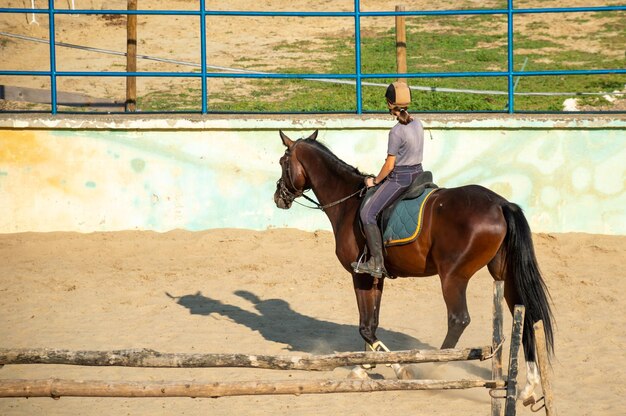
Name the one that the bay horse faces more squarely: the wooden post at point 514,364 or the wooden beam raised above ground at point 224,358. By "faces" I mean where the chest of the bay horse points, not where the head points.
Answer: the wooden beam raised above ground

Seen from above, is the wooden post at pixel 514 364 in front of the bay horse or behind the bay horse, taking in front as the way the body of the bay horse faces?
behind

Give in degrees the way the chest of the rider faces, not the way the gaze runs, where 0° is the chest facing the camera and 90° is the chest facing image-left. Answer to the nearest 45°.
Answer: approximately 135°

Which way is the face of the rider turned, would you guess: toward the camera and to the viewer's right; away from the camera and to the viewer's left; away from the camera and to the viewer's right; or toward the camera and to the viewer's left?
away from the camera and to the viewer's left

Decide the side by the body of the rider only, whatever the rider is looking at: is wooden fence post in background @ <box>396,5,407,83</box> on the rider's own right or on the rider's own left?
on the rider's own right

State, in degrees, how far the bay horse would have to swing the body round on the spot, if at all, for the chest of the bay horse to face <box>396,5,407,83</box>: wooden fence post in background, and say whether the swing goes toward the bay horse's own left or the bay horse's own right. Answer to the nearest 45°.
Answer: approximately 45° to the bay horse's own right

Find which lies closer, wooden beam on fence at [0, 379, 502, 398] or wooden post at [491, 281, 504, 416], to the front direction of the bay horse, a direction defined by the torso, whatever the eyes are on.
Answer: the wooden beam on fence

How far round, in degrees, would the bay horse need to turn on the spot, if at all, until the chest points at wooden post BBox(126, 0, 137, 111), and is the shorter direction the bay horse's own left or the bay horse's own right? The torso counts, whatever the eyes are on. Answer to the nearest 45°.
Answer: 0° — it already faces it

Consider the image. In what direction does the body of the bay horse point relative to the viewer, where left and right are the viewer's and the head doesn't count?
facing away from the viewer and to the left of the viewer
